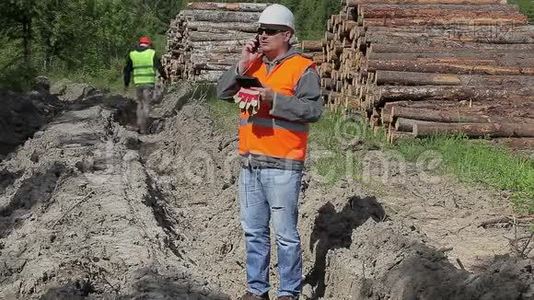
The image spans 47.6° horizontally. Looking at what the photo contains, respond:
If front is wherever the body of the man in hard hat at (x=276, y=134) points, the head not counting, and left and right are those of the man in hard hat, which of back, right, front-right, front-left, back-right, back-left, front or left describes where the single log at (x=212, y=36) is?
back-right

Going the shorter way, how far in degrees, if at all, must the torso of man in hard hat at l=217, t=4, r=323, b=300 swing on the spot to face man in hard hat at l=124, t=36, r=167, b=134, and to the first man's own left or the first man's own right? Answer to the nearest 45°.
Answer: approximately 135° to the first man's own right

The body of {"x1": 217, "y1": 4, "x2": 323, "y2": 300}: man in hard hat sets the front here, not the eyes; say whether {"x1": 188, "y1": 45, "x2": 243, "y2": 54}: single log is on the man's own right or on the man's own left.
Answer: on the man's own right

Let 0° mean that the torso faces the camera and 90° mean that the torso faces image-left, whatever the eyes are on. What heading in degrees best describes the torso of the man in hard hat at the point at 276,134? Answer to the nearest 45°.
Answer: approximately 45°

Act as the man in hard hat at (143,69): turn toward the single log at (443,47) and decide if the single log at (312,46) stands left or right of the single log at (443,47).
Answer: left

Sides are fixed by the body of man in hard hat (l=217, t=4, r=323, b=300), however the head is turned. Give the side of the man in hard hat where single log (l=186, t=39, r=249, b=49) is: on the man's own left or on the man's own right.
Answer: on the man's own right

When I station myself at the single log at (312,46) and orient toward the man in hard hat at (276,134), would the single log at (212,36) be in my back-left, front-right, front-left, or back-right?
back-right

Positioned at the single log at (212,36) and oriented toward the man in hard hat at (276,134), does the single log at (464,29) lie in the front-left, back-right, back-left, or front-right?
front-left

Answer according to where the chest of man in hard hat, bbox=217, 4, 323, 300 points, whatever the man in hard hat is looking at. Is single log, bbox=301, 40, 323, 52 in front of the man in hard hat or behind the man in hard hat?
behind

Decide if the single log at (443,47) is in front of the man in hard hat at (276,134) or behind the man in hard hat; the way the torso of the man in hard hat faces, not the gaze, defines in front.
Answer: behind
